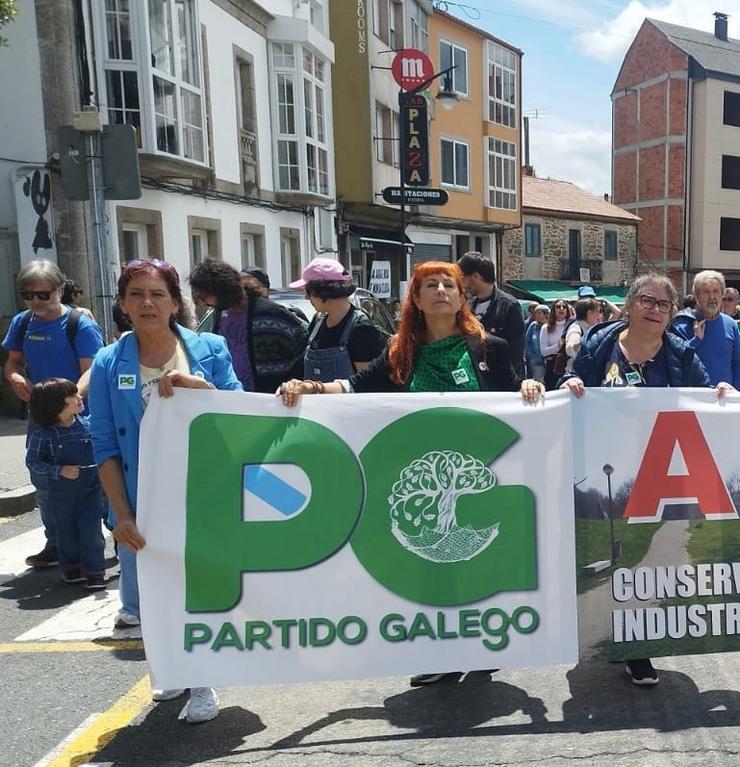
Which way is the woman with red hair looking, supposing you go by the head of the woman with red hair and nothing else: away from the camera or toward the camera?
toward the camera

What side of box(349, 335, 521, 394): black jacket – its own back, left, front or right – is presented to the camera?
front

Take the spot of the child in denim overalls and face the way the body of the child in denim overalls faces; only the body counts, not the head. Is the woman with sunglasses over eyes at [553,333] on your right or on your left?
on your left

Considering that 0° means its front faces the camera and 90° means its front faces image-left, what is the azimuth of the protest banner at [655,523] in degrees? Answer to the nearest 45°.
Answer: approximately 0°

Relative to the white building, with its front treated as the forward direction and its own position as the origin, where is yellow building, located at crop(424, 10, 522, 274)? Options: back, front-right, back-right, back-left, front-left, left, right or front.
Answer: left

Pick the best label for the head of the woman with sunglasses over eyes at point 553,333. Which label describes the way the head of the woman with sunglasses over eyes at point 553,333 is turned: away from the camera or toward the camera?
toward the camera

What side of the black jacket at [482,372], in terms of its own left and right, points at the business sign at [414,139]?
back

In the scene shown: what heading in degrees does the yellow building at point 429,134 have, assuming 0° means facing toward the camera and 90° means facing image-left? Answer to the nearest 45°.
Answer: approximately 315°

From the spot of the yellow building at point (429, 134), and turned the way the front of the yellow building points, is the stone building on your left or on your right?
on your left

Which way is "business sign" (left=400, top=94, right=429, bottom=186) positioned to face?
toward the camera

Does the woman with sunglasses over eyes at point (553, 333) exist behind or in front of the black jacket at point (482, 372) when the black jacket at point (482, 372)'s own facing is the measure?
behind

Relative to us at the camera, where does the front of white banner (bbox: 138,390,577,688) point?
facing the viewer

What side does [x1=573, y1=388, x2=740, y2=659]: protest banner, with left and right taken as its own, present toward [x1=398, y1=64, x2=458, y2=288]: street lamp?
back

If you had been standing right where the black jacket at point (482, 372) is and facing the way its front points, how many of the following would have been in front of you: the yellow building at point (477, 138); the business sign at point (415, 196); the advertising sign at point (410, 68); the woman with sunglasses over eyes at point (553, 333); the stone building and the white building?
0

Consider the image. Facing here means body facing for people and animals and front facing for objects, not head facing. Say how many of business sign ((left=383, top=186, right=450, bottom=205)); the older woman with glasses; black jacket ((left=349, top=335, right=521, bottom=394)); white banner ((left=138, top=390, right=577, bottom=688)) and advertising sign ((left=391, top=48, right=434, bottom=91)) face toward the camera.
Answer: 5

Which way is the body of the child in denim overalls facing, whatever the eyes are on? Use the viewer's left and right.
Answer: facing the viewer and to the right of the viewer

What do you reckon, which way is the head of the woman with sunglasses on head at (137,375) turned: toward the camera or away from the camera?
toward the camera

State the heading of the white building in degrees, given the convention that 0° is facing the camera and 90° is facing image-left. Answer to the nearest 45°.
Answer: approximately 315°

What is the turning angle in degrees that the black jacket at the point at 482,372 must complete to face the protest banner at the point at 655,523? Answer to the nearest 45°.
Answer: approximately 90° to its left

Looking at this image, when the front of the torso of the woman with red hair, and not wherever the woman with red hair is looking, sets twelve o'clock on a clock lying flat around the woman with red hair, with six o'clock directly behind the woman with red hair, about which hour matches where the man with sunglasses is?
The man with sunglasses is roughly at 4 o'clock from the woman with red hair.

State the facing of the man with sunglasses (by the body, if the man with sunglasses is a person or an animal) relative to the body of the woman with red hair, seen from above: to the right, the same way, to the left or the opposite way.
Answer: the same way

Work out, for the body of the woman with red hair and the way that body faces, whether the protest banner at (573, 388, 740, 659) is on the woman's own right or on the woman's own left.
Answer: on the woman's own left
